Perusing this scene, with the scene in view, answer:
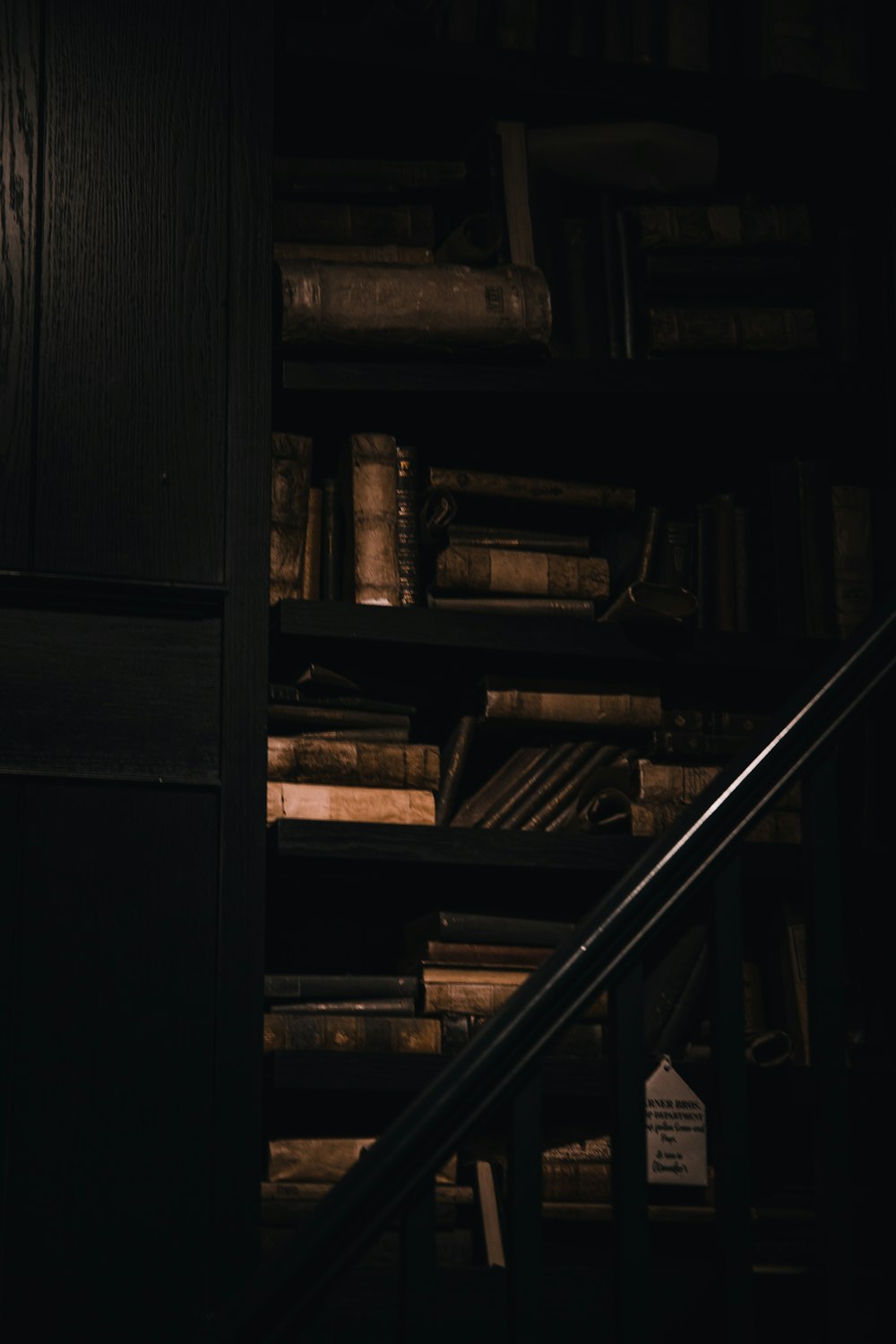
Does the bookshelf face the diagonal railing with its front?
yes

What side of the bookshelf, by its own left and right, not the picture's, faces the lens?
front
